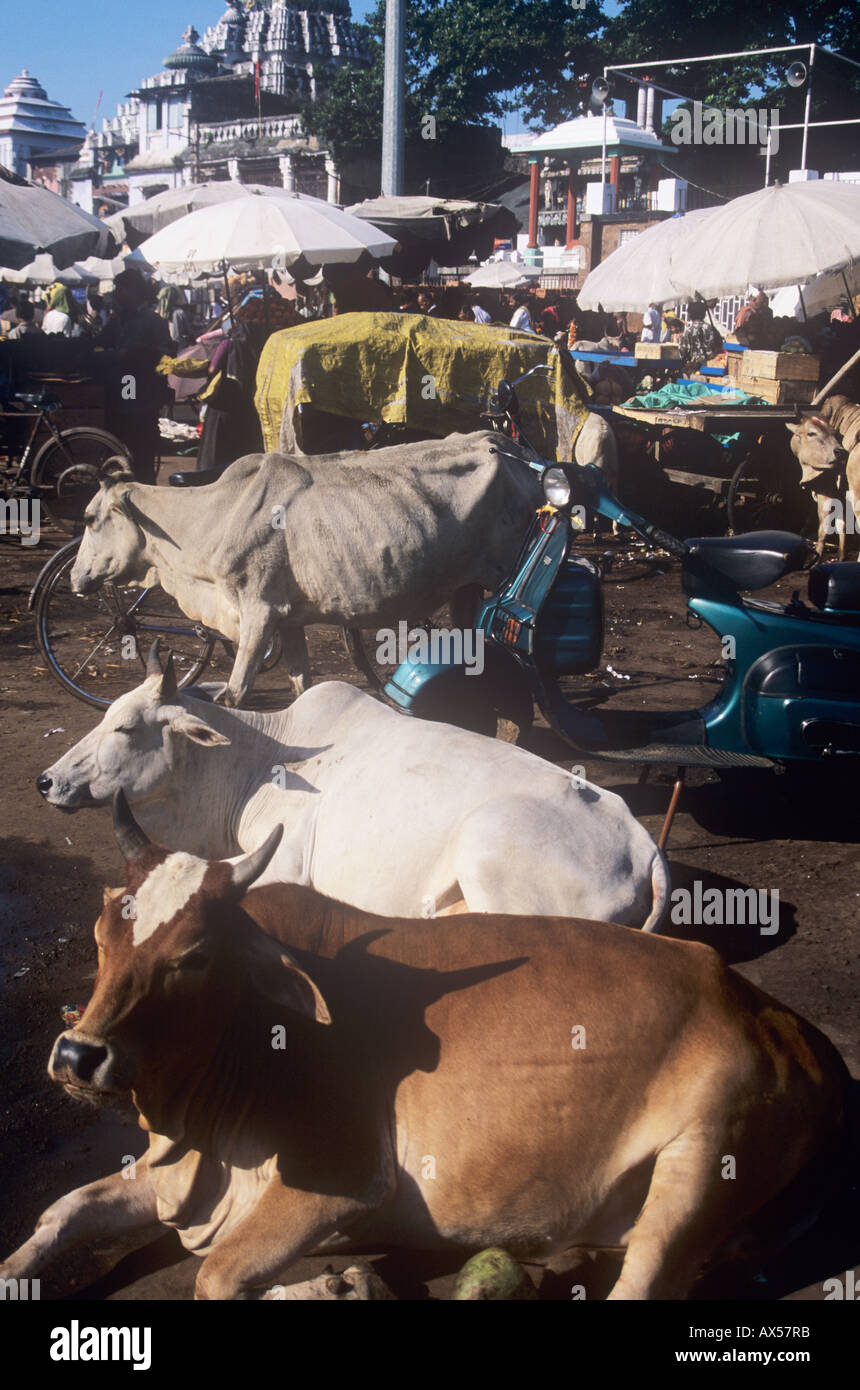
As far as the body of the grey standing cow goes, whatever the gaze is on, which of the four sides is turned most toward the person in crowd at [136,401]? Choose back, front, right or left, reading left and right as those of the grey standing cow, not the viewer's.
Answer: right

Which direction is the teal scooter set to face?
to the viewer's left

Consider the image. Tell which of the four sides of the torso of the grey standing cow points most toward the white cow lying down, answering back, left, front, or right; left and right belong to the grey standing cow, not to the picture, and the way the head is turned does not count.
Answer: left

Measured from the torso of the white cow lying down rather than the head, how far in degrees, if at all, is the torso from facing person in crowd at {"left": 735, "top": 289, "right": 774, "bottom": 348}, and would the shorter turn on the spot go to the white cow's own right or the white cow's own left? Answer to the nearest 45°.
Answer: approximately 90° to the white cow's own right

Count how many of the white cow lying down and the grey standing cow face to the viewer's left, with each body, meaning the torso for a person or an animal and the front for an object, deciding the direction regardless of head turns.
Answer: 2

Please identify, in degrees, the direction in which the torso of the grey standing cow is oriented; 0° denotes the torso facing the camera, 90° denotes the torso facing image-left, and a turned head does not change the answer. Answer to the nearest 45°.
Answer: approximately 90°

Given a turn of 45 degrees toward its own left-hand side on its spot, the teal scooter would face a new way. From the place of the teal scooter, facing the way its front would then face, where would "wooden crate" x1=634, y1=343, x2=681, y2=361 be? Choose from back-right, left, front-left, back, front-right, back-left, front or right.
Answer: back-right

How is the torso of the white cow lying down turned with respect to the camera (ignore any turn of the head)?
to the viewer's left

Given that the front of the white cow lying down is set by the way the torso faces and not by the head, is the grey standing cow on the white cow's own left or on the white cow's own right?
on the white cow's own right
